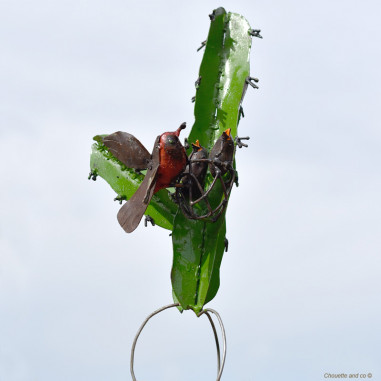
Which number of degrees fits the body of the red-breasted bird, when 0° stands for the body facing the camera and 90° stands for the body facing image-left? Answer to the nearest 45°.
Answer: approximately 270°

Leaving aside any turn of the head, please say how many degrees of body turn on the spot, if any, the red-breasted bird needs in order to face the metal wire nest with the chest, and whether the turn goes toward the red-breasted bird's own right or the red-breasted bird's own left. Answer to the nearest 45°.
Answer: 0° — it already faces it
